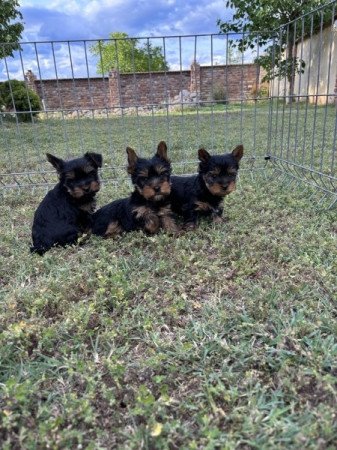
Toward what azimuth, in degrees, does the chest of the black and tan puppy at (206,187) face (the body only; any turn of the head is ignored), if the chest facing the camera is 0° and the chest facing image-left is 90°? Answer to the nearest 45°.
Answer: approximately 315°

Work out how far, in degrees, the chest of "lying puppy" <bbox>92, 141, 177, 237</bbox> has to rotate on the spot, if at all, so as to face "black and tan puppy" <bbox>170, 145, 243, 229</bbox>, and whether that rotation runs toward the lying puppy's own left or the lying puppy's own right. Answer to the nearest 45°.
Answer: approximately 45° to the lying puppy's own left

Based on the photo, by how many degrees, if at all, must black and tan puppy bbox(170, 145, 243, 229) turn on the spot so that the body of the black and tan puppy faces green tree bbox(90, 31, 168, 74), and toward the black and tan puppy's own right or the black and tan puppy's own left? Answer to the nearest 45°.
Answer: approximately 135° to the black and tan puppy's own left

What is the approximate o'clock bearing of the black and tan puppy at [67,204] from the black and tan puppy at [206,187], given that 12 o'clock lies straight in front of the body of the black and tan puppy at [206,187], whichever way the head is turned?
the black and tan puppy at [67,204] is roughly at 4 o'clock from the black and tan puppy at [206,187].

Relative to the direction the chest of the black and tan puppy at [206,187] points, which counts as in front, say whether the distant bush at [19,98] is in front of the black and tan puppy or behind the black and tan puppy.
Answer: behind

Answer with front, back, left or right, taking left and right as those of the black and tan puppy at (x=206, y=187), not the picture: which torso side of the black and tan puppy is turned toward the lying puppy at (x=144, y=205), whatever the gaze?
right

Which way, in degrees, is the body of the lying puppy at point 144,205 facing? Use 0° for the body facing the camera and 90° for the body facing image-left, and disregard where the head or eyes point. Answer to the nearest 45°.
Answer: approximately 315°

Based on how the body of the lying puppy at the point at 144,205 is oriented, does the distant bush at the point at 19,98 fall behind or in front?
behind
